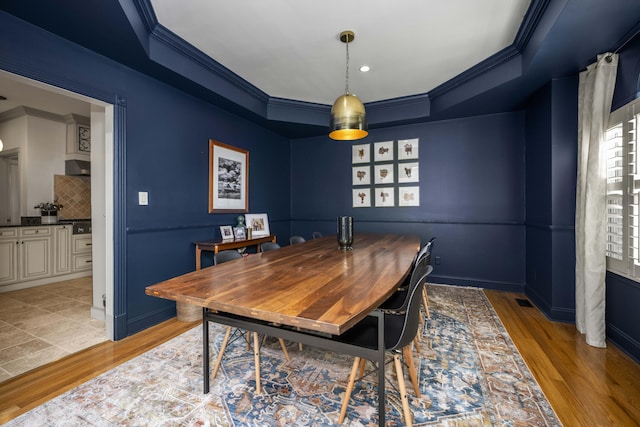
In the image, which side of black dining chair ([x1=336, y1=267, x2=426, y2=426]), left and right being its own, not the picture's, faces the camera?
left

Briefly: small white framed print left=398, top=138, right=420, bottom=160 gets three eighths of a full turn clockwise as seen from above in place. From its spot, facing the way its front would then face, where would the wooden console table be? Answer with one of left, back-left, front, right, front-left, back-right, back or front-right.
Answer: left

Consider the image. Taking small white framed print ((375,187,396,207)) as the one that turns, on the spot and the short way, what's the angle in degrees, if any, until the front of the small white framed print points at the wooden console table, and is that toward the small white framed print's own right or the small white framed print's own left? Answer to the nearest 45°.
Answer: approximately 45° to the small white framed print's own right

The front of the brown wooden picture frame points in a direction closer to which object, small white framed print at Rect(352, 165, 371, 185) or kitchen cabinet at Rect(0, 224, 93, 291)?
the small white framed print

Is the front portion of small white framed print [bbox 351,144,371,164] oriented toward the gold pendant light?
yes

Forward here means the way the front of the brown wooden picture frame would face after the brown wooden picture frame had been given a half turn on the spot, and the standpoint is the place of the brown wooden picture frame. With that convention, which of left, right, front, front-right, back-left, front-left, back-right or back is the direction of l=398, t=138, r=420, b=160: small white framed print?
back-right

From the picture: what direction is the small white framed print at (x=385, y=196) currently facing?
toward the camera

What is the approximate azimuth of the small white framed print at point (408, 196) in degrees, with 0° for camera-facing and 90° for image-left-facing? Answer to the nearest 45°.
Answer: approximately 0°

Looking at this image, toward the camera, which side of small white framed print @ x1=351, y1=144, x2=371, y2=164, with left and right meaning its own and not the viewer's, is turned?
front

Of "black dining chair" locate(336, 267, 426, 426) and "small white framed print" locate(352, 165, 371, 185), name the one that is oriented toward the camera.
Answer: the small white framed print

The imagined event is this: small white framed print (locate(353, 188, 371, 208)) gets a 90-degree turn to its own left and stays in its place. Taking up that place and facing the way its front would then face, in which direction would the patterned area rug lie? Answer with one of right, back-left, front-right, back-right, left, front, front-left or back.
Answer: right
